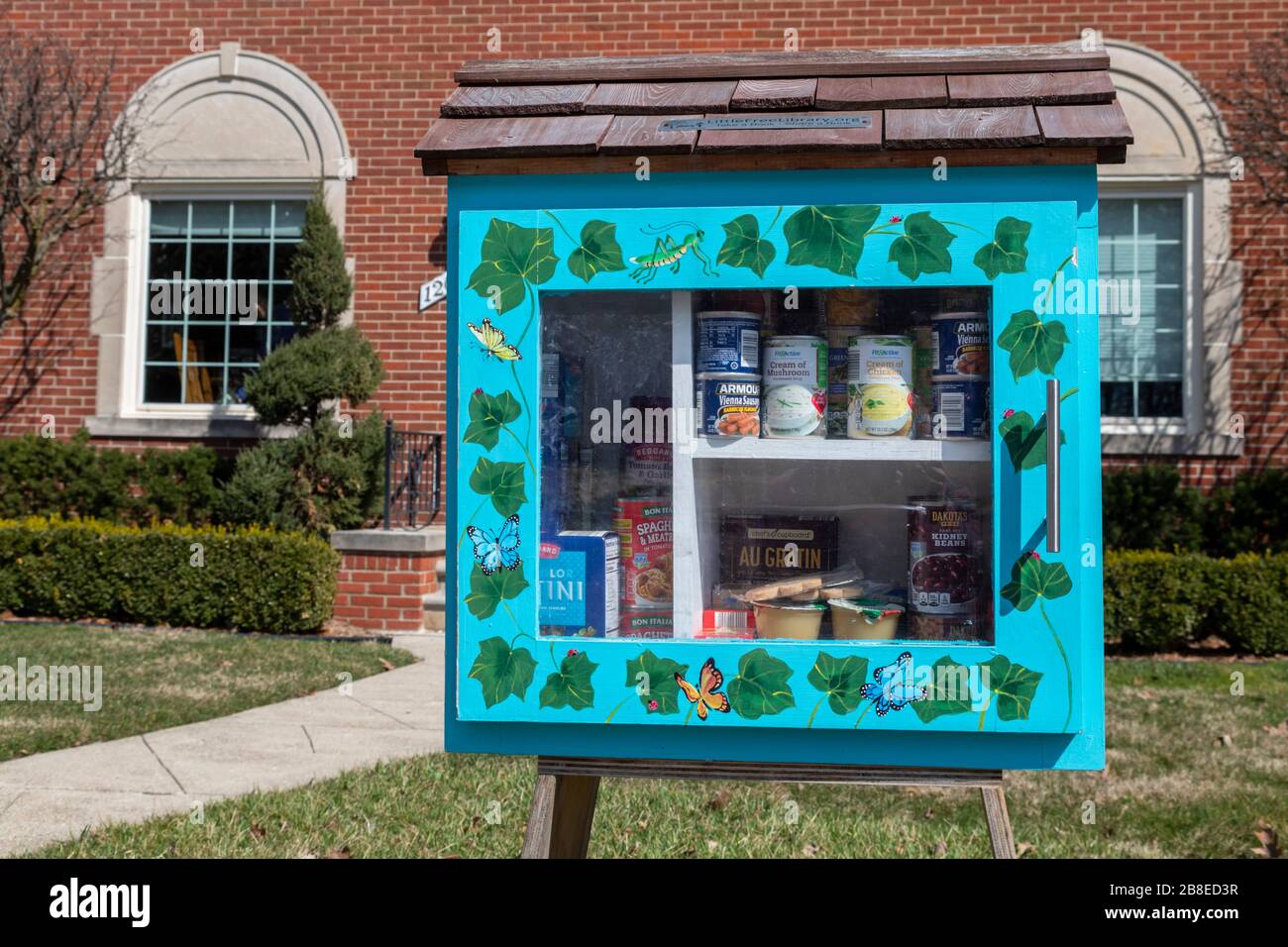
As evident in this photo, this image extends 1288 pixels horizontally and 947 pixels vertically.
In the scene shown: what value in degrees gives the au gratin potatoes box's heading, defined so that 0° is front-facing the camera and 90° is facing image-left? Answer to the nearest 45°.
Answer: approximately 0°

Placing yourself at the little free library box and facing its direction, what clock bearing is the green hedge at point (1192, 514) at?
The green hedge is roughly at 7 o'clock from the little free library box.

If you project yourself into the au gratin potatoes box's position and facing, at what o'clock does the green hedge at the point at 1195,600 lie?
The green hedge is roughly at 7 o'clock from the au gratin potatoes box.

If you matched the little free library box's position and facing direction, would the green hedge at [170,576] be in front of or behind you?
behind

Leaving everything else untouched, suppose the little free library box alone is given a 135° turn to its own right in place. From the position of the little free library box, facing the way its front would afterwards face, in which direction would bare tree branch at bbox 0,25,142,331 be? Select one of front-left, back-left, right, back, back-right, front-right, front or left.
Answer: front

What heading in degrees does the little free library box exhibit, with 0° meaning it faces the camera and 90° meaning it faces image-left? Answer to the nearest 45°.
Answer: approximately 0°

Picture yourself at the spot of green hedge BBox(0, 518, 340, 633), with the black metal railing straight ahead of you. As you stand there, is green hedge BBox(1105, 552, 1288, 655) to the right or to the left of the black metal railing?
right
